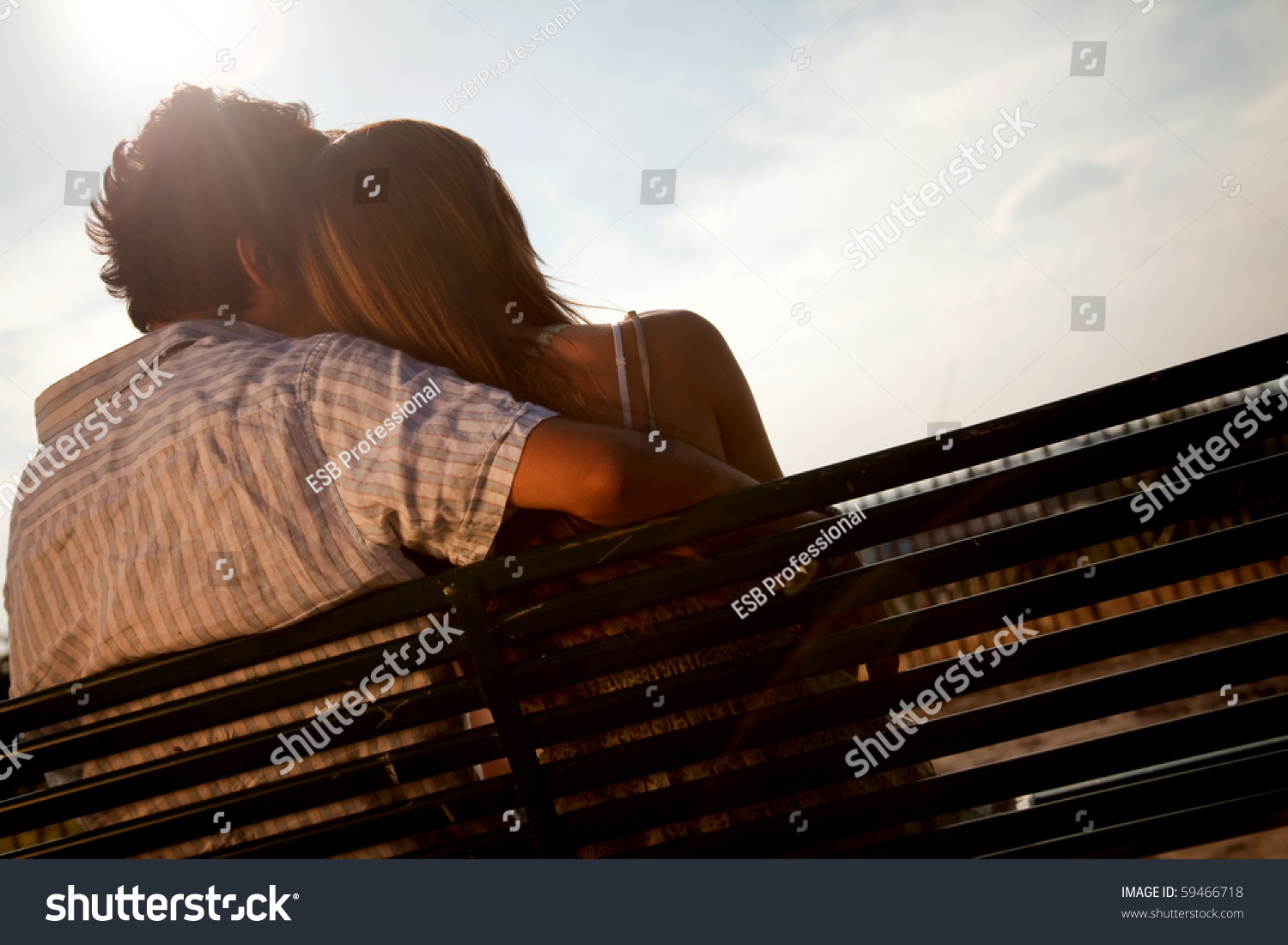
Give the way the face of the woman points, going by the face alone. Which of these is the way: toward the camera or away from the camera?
away from the camera

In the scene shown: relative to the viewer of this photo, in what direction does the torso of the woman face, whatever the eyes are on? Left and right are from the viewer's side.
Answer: facing away from the viewer
